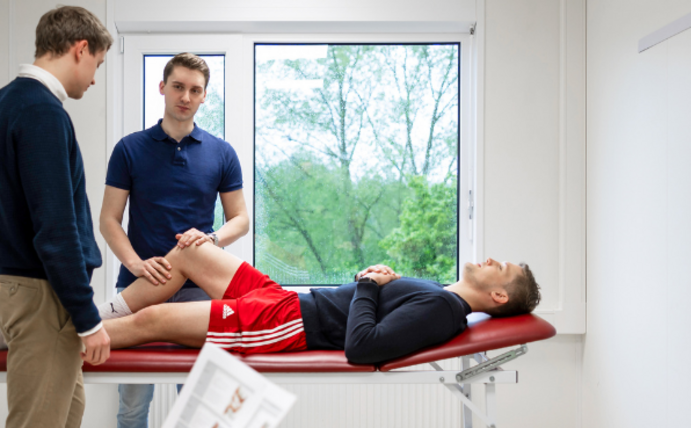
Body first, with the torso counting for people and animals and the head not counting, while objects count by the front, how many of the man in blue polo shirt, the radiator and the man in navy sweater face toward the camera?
2

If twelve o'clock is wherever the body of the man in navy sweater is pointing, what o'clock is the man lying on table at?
The man lying on table is roughly at 1 o'clock from the man in navy sweater.

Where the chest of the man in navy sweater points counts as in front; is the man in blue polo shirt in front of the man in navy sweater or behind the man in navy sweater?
in front

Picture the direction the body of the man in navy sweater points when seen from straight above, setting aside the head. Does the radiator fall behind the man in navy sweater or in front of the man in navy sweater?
in front

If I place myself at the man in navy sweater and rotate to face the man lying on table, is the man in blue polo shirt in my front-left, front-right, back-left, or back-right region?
front-left

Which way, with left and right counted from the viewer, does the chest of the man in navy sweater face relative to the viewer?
facing away from the viewer and to the right of the viewer

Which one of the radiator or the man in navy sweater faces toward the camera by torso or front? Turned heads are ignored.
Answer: the radiator

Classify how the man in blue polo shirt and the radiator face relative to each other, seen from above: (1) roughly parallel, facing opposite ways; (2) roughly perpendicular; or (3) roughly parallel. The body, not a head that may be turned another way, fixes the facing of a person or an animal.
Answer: roughly parallel

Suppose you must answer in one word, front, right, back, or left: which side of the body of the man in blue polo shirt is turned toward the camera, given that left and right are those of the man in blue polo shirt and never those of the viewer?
front

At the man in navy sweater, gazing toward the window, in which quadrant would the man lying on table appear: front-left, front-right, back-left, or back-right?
front-right

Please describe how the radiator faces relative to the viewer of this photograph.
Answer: facing the viewer

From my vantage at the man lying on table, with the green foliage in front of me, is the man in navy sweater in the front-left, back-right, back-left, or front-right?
back-left

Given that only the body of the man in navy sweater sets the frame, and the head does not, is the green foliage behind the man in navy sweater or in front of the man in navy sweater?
in front
